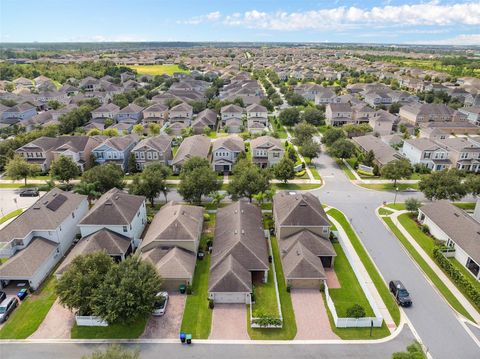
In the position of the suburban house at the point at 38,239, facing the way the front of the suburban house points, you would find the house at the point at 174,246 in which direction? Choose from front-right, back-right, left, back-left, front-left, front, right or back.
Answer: left

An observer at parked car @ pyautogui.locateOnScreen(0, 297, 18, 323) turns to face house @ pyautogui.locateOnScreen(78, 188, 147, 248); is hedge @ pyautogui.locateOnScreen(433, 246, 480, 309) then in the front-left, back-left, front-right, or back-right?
front-right

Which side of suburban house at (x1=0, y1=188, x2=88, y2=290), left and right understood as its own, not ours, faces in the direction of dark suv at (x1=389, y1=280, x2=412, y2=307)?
left

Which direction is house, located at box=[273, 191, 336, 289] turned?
toward the camera

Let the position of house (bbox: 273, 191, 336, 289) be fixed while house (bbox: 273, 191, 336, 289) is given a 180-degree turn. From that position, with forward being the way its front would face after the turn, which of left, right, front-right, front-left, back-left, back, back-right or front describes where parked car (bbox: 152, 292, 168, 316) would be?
back-left

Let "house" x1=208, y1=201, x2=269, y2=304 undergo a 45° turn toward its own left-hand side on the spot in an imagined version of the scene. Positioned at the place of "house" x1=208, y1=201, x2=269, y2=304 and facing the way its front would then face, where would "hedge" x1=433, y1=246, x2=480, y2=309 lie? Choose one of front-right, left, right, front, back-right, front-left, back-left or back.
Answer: front-left

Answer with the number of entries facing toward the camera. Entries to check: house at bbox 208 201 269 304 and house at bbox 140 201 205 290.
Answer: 2

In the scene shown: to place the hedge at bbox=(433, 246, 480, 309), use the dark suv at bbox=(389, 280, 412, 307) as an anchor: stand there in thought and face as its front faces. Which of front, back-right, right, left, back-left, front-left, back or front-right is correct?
left

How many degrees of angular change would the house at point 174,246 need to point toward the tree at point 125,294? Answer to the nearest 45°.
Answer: approximately 45° to its right

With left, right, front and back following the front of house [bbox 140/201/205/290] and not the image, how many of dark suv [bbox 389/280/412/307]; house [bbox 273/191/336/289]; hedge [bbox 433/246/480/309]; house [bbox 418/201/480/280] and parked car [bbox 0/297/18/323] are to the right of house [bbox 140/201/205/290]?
1

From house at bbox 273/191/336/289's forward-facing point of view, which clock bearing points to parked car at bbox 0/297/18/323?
The parked car is roughly at 2 o'clock from the house.

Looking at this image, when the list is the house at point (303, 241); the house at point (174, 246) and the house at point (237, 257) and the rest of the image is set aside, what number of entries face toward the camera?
3

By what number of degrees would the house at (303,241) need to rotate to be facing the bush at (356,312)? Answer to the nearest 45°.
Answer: approximately 45° to its left

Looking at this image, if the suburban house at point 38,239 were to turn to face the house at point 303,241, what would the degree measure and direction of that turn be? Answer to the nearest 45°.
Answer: approximately 90° to its left

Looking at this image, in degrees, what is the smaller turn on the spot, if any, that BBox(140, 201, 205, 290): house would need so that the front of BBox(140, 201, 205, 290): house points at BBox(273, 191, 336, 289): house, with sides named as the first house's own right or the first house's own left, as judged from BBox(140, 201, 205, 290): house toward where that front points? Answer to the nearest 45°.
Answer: approximately 90° to the first house's own left

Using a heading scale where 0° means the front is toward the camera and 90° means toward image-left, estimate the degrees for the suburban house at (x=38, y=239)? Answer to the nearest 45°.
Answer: approximately 45°

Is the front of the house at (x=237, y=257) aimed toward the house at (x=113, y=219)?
no

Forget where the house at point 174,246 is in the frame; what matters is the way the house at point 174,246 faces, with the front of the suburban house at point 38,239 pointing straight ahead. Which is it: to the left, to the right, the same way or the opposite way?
the same way

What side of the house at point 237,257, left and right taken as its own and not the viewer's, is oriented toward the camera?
front
